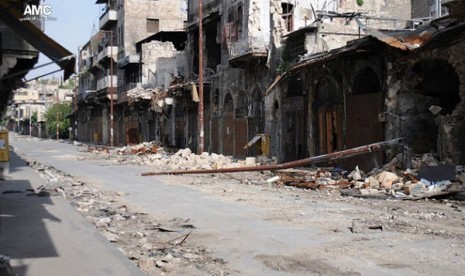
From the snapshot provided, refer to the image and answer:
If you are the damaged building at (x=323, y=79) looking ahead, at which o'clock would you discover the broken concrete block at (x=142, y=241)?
The broken concrete block is roughly at 11 o'clock from the damaged building.

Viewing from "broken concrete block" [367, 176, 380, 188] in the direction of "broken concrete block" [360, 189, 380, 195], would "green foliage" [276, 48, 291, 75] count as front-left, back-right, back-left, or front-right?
back-right

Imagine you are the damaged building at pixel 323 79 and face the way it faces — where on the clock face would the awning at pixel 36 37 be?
The awning is roughly at 11 o'clock from the damaged building.

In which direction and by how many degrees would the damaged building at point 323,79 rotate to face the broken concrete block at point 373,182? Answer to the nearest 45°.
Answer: approximately 45° to its left

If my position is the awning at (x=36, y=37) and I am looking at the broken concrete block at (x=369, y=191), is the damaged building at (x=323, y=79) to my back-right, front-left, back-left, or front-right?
front-left

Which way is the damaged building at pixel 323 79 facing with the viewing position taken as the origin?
facing the viewer and to the left of the viewer

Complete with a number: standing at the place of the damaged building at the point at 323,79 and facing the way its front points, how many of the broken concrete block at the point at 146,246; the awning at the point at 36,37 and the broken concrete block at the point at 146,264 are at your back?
0
